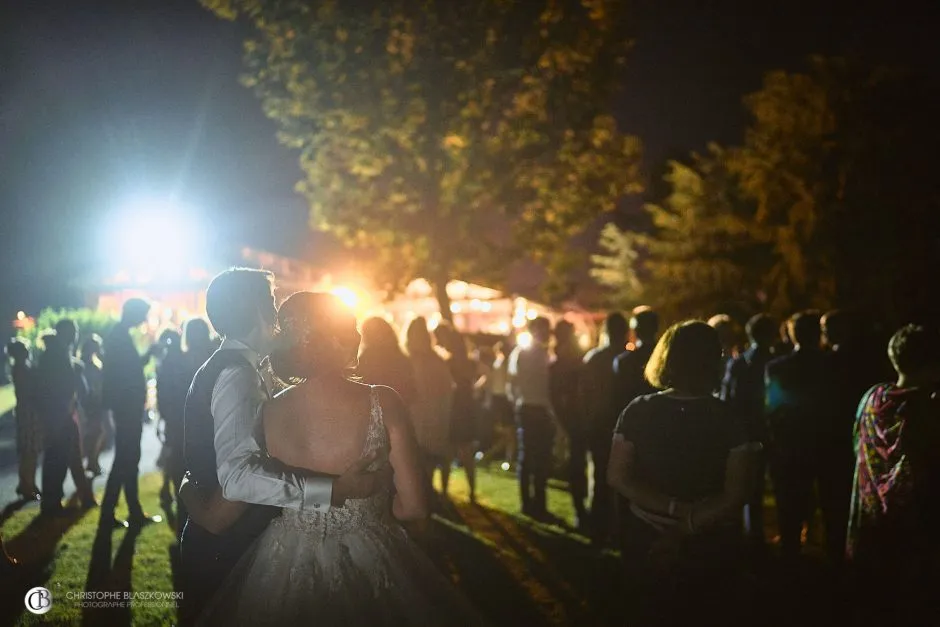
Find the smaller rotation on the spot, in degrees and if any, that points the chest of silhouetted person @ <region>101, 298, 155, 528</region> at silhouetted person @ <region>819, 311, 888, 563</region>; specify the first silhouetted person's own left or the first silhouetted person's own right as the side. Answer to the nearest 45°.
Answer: approximately 45° to the first silhouetted person's own right

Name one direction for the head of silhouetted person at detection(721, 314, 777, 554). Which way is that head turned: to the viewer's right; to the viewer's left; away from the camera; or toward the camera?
away from the camera

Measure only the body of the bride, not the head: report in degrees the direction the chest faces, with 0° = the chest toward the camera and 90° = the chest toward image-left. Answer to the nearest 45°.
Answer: approximately 180°

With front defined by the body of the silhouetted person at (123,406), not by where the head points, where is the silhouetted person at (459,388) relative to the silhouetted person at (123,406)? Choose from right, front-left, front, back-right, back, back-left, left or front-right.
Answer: front

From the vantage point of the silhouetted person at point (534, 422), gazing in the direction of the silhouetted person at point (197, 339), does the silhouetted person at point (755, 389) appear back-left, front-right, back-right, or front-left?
back-left

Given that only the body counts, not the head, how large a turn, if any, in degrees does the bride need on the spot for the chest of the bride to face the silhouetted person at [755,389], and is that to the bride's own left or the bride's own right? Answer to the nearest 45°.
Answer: approximately 45° to the bride's own right

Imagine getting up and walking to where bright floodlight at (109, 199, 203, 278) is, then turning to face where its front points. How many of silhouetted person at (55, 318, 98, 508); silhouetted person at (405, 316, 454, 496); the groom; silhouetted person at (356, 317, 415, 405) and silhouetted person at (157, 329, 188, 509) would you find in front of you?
5

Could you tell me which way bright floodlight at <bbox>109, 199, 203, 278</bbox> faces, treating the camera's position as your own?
facing the viewer

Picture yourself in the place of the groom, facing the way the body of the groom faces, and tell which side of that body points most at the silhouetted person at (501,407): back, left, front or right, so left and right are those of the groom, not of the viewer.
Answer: front

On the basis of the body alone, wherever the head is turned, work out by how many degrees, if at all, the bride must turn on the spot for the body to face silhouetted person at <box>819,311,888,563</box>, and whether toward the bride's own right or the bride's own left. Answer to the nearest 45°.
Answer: approximately 45° to the bride's own right

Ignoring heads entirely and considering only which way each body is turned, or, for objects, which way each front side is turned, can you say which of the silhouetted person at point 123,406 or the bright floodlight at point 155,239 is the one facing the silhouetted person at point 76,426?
the bright floodlight

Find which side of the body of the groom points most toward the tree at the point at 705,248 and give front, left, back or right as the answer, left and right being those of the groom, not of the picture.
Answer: front

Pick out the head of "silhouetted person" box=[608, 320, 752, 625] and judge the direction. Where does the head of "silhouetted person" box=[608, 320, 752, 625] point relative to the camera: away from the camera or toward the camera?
away from the camera

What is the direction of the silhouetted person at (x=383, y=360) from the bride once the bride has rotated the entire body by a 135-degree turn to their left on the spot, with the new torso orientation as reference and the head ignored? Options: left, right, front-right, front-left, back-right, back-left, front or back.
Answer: back-right

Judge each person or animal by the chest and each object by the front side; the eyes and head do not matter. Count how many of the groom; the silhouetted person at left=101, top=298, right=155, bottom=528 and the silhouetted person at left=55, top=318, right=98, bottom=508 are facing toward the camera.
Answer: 0
